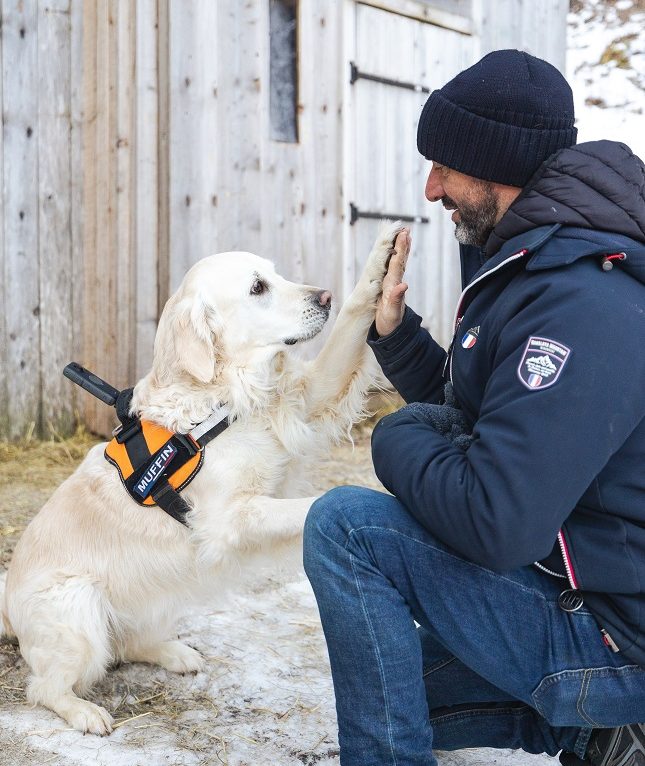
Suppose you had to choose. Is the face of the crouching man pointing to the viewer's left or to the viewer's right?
to the viewer's left

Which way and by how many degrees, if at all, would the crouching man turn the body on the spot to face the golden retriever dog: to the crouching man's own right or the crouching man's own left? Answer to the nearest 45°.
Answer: approximately 45° to the crouching man's own right

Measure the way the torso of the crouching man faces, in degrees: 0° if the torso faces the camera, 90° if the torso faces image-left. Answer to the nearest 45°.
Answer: approximately 90°
